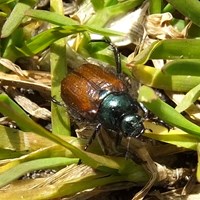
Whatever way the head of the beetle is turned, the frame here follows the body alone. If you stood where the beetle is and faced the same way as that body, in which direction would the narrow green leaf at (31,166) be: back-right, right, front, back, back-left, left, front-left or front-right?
right

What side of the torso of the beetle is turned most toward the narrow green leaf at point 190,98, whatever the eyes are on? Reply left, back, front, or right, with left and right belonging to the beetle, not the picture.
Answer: front

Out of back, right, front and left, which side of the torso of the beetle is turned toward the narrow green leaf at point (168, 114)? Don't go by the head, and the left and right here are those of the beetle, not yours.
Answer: front

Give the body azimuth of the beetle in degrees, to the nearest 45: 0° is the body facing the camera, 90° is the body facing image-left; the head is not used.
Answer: approximately 315°
